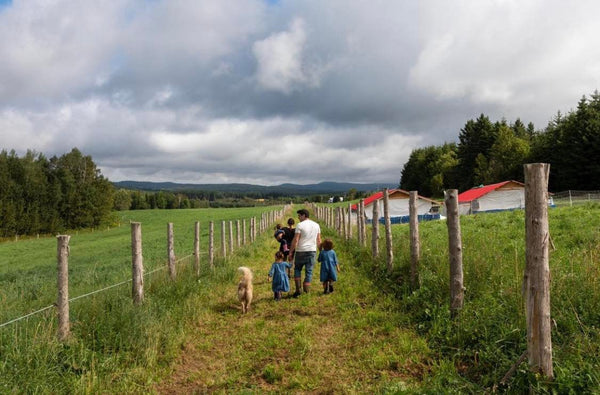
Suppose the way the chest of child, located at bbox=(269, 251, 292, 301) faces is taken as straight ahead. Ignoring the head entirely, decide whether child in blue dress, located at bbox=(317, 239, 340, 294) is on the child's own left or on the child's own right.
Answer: on the child's own right

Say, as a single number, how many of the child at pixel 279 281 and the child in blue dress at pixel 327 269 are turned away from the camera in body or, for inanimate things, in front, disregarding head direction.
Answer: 2

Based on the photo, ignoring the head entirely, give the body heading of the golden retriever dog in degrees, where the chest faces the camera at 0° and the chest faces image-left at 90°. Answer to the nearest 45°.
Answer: approximately 180°

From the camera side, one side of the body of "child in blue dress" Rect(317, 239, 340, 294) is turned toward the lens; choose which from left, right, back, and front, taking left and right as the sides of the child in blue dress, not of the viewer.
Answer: back

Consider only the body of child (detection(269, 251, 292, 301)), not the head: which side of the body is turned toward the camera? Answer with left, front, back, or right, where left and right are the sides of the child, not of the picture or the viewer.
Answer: back

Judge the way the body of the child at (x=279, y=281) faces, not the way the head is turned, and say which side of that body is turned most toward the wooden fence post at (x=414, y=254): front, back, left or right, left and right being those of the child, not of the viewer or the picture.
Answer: right

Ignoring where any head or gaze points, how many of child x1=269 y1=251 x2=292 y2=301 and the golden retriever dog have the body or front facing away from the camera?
2

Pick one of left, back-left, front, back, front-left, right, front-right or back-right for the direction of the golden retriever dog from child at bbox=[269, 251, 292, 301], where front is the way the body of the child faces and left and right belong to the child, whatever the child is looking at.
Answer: back-left

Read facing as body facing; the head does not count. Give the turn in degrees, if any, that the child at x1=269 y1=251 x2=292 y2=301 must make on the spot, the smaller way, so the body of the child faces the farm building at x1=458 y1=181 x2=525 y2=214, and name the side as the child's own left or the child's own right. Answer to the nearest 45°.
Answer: approximately 45° to the child's own right
